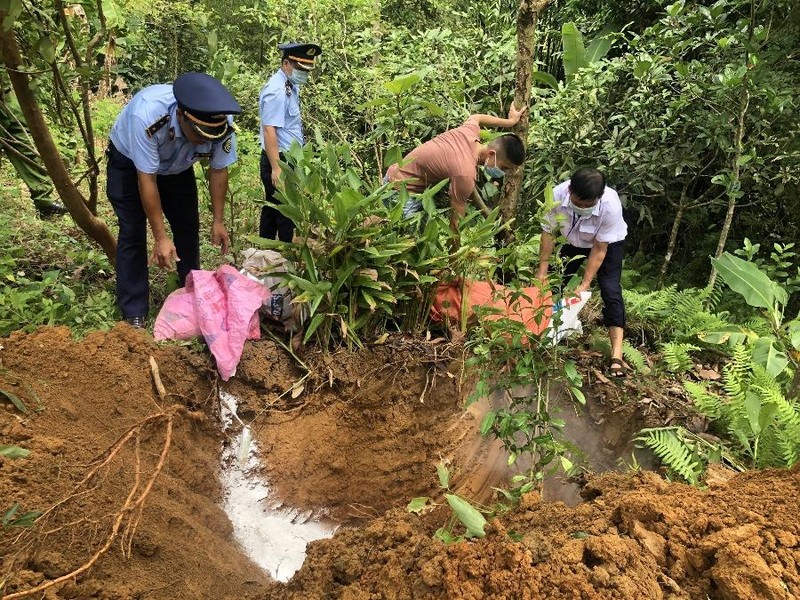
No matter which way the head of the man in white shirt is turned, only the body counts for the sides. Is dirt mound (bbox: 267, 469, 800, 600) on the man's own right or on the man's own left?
on the man's own left

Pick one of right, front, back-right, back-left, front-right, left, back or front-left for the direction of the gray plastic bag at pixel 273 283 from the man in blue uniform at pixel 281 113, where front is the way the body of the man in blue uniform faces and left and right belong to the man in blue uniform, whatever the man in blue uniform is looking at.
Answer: front-right

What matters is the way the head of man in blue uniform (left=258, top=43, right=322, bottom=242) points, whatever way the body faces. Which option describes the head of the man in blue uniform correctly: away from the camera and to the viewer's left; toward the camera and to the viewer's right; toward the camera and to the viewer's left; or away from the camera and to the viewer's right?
toward the camera and to the viewer's right

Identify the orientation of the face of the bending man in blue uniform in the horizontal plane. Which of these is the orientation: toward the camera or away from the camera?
toward the camera

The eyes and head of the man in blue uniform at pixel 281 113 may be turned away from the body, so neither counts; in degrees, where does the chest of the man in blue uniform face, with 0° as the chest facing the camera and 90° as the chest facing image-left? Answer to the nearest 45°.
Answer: approximately 315°

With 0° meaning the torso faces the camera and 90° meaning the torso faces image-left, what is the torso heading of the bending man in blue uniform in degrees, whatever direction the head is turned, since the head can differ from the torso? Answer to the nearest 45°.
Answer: approximately 315°

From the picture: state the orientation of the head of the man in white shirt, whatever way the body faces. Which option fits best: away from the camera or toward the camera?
toward the camera

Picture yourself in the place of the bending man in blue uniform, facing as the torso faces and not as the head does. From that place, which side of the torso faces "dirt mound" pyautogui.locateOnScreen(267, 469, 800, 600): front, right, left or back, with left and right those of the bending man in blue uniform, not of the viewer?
front

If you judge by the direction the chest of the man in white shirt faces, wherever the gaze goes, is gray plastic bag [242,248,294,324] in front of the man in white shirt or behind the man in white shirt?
in front

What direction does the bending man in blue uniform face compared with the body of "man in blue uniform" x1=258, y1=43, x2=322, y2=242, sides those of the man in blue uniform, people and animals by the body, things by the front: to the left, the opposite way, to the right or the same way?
the same way

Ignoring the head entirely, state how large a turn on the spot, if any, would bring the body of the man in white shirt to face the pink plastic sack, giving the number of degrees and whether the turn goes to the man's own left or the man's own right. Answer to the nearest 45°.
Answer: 0° — they already face it

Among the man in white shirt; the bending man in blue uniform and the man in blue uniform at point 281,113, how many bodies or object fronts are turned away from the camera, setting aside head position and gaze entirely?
0

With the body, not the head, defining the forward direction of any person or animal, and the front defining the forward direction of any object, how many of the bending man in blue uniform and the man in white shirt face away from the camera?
0

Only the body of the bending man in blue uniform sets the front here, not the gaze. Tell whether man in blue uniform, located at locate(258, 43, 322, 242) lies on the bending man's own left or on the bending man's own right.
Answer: on the bending man's own left

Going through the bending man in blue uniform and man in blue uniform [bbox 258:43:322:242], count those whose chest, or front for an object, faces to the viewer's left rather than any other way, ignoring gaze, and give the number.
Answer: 0

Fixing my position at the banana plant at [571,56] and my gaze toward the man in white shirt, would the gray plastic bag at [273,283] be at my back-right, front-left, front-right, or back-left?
front-right

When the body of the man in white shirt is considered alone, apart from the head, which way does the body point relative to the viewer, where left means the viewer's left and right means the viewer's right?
facing the viewer and to the left of the viewer
